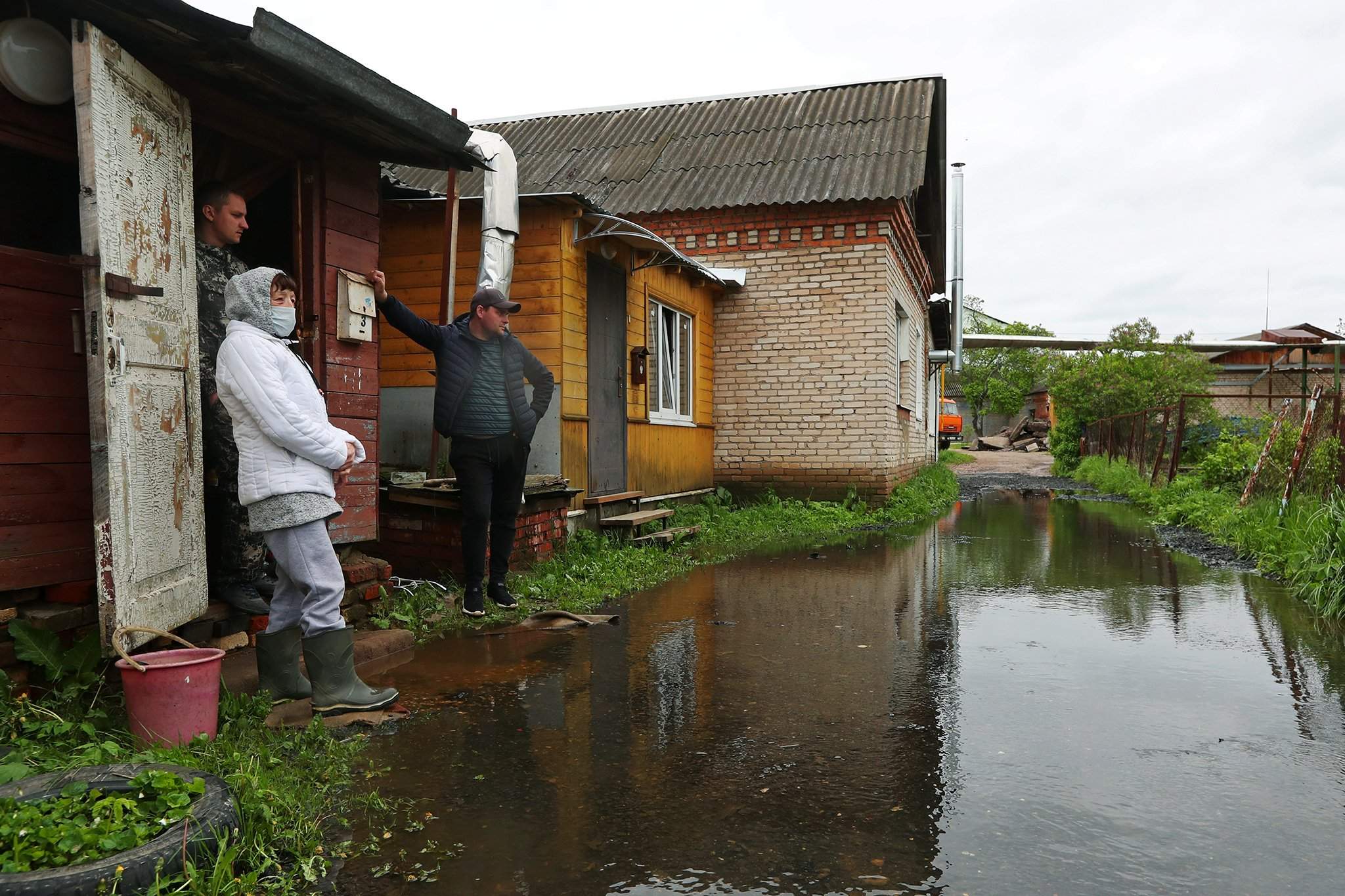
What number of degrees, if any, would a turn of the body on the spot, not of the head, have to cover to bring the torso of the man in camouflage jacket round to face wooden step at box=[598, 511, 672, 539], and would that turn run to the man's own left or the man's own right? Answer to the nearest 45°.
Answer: approximately 45° to the man's own left

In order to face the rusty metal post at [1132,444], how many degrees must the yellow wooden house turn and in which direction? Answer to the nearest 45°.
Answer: approximately 90° to its left

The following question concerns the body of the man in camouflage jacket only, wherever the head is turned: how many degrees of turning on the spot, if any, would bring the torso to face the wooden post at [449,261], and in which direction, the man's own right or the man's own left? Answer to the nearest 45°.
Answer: approximately 45° to the man's own left

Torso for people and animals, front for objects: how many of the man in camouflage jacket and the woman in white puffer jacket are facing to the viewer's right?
2

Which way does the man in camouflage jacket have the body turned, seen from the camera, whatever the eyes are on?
to the viewer's right

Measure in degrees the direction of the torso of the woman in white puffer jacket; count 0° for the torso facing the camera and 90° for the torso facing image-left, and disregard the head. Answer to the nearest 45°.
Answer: approximately 270°

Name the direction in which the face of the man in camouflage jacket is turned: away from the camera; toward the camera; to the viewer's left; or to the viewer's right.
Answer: to the viewer's right

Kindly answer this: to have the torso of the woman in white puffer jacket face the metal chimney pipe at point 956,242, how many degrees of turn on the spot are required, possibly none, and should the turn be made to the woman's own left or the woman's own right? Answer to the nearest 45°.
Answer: approximately 45° to the woman's own left

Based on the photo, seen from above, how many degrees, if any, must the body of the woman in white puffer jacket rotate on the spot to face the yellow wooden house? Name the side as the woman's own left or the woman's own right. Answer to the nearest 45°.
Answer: approximately 45° to the woman's own left
